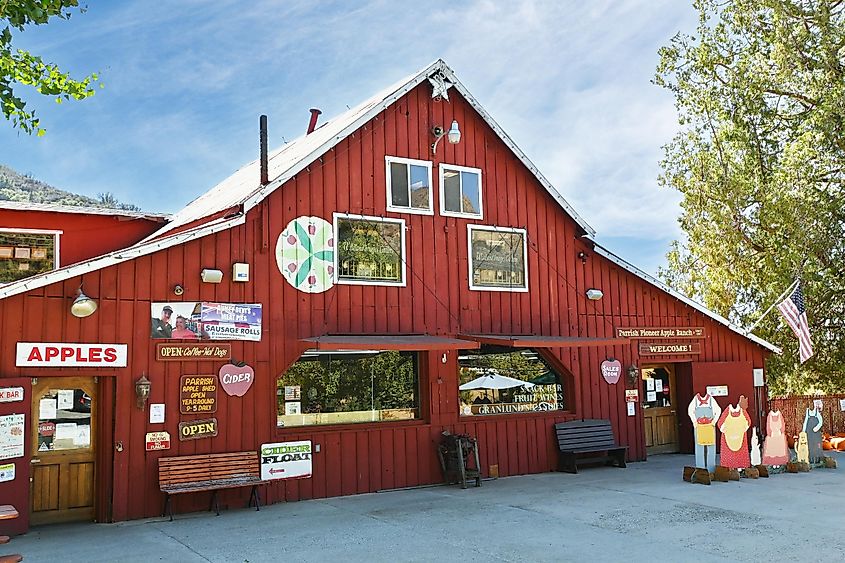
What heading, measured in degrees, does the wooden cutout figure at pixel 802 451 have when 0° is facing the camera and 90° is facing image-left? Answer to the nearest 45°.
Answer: approximately 0°

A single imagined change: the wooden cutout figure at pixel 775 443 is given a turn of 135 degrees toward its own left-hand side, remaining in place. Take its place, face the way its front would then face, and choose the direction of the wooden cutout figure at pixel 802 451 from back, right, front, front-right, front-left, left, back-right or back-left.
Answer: front

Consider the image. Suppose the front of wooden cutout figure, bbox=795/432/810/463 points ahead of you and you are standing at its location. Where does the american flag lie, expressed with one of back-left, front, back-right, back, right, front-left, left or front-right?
back

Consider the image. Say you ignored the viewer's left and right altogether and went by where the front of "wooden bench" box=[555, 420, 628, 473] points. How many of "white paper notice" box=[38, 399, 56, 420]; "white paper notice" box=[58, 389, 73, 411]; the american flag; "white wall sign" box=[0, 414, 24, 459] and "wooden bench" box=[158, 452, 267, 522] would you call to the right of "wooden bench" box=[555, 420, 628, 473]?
4

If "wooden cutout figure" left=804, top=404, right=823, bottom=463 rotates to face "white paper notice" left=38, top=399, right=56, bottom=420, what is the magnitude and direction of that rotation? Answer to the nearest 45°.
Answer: approximately 45° to its right

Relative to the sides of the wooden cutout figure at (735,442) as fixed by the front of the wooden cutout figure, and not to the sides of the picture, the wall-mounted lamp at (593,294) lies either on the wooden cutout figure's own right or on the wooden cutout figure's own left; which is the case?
on the wooden cutout figure's own right

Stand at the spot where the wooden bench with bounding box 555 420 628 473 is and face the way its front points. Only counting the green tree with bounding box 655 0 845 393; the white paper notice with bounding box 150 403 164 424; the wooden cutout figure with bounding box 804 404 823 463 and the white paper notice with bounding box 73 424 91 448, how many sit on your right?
2

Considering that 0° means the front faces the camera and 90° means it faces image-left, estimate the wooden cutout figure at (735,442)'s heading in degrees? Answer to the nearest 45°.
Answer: approximately 0°

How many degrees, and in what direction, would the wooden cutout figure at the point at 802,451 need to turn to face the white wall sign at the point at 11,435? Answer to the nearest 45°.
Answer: approximately 45° to its right
